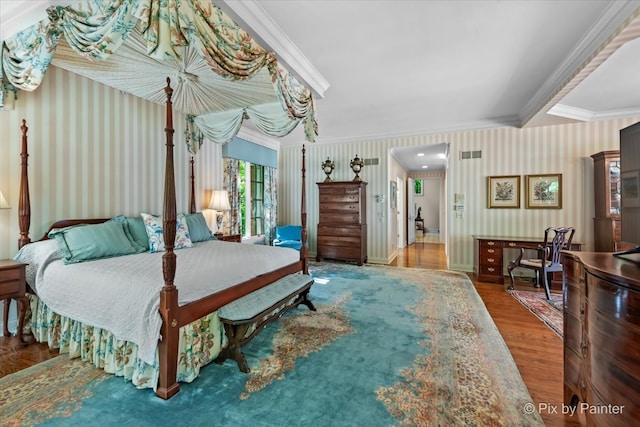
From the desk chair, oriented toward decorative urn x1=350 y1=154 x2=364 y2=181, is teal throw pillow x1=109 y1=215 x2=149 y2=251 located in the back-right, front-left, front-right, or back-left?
front-left

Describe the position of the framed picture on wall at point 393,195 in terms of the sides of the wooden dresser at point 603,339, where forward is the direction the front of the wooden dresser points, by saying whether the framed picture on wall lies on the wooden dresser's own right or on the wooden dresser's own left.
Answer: on the wooden dresser's own right

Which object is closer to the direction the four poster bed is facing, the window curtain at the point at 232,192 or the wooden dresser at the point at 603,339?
the wooden dresser

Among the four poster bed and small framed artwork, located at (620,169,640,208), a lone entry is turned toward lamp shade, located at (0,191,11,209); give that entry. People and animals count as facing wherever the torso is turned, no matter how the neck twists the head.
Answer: the small framed artwork

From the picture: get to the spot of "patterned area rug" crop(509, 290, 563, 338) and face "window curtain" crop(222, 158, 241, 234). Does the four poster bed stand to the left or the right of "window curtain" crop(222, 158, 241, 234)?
left

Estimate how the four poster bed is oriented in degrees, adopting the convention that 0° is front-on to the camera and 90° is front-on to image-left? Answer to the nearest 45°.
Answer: approximately 315°

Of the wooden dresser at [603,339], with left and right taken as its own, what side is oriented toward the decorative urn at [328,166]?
right

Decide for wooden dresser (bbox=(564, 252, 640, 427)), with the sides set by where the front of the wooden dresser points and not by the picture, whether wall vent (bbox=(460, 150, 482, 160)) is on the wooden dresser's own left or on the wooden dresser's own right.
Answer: on the wooden dresser's own right

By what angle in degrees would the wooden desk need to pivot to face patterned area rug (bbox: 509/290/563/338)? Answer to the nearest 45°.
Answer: approximately 45° to its left

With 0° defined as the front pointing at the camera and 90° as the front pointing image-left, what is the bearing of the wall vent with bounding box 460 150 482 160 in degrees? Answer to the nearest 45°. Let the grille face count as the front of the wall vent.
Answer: approximately 0°

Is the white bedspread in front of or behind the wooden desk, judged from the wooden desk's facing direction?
in front

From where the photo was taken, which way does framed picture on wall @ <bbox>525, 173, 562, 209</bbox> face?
toward the camera

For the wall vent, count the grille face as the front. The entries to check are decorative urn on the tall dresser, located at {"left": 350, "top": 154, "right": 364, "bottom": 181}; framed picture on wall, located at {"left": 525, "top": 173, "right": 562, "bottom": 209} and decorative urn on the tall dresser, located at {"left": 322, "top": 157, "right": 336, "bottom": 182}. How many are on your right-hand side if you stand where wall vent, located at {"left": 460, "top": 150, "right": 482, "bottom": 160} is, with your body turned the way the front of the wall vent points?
2
